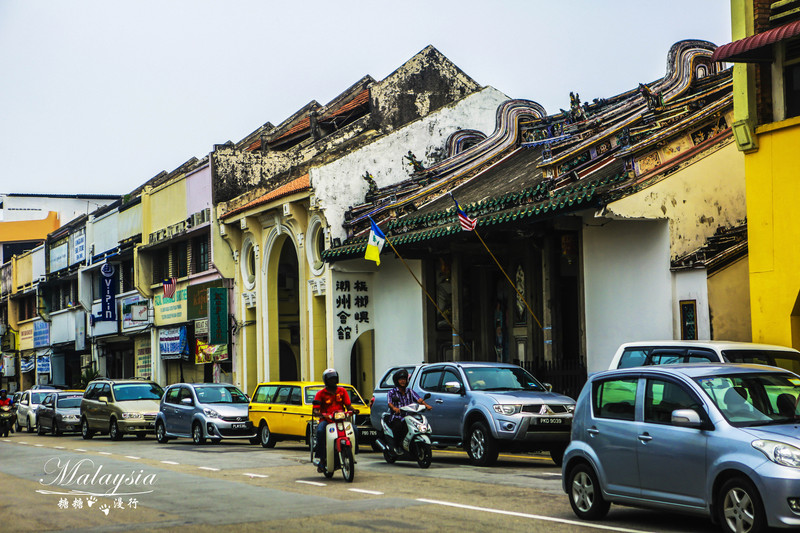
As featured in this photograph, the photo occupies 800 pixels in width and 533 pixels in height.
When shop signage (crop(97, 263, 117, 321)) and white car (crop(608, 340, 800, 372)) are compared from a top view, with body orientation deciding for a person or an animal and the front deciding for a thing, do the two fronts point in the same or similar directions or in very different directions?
same or similar directions

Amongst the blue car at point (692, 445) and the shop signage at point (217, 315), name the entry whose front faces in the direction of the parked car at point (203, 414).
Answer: the shop signage

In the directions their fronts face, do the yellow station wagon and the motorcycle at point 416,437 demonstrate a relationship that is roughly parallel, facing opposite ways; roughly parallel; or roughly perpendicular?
roughly parallel

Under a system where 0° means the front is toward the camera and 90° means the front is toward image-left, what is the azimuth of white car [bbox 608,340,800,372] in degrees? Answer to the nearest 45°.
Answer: approximately 315°

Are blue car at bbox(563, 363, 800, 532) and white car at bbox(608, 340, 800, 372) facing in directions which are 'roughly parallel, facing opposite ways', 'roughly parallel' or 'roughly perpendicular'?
roughly parallel

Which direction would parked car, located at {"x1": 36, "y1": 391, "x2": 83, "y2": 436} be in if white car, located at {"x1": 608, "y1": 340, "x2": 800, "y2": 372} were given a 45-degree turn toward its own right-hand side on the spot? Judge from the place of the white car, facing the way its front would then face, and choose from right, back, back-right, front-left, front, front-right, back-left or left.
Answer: back-right

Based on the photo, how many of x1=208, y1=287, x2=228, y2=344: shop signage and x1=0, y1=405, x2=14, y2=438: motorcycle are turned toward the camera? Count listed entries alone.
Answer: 2

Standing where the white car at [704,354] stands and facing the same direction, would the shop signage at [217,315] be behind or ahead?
behind

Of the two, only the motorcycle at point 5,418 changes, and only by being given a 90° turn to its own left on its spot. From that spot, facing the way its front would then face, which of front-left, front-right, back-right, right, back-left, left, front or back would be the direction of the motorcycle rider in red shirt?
right

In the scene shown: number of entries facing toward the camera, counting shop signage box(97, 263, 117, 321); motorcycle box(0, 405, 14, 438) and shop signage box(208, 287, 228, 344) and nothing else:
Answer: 3

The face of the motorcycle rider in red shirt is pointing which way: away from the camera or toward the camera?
toward the camera

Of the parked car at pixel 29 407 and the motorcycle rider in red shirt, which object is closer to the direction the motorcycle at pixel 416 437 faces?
the motorcycle rider in red shirt

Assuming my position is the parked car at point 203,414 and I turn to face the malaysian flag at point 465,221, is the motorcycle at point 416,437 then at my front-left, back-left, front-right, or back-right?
front-right

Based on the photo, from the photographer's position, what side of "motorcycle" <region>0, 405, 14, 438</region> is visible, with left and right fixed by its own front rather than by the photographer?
front

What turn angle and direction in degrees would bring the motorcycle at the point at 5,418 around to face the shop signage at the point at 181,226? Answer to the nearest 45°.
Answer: approximately 135° to its left

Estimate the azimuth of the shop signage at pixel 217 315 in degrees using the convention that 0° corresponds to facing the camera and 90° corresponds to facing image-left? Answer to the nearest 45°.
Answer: approximately 0°

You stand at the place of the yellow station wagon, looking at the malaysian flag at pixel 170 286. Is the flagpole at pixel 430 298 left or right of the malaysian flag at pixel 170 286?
right
